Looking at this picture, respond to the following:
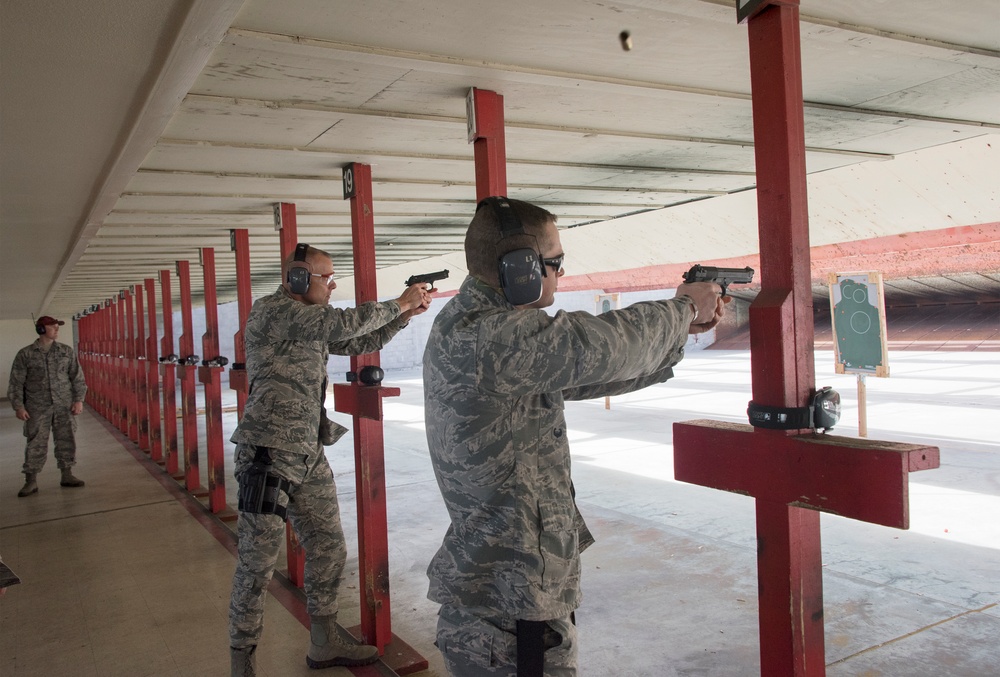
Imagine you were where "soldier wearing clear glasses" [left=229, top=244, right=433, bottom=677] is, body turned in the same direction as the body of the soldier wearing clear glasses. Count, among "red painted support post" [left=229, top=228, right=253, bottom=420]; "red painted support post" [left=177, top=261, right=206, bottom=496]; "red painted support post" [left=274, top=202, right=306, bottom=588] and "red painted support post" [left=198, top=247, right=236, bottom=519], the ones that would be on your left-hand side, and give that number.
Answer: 4

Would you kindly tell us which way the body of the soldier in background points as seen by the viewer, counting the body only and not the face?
toward the camera

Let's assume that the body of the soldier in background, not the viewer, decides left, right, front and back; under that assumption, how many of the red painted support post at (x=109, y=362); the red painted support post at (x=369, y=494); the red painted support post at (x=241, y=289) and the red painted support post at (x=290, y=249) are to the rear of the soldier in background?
1

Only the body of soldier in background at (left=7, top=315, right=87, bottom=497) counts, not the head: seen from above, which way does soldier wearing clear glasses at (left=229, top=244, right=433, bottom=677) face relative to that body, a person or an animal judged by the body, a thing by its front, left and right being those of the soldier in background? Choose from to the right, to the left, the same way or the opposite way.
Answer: to the left

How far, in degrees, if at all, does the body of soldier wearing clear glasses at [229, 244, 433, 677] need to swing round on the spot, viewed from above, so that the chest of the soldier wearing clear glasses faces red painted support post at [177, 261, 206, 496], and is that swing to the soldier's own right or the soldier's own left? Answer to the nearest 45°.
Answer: approximately 90° to the soldier's own left

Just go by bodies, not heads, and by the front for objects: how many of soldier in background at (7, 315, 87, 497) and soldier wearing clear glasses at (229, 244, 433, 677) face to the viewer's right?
1

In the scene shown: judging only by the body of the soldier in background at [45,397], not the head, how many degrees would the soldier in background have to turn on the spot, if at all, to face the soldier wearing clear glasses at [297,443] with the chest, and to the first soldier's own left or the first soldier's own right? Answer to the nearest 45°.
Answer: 0° — they already face them

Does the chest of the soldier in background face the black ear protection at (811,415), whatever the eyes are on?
yes

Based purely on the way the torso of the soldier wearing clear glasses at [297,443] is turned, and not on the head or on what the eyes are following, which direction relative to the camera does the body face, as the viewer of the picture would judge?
to the viewer's right

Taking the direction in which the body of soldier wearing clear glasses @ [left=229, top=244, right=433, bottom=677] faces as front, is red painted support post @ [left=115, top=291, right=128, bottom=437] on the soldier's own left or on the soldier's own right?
on the soldier's own left

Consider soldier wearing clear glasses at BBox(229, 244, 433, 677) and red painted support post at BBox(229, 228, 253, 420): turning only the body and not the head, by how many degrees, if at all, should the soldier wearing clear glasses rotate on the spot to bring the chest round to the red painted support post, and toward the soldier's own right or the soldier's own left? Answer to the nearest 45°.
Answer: approximately 90° to the soldier's own left

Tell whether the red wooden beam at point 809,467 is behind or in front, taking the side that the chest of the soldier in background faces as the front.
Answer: in front

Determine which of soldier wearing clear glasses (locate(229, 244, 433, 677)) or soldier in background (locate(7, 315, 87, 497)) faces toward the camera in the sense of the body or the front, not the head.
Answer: the soldier in background

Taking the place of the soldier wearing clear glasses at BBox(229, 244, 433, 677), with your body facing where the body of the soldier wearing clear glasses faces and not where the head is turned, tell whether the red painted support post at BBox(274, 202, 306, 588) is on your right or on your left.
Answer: on your left
